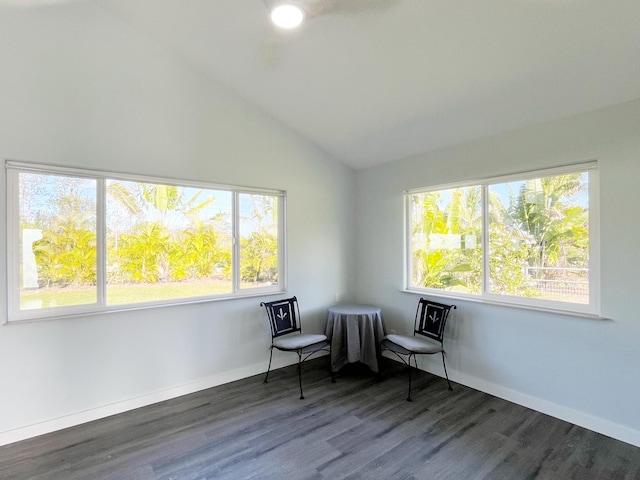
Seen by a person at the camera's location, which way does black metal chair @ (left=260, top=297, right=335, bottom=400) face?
facing the viewer and to the right of the viewer

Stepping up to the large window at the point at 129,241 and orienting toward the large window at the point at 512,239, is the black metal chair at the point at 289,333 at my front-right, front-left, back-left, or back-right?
front-left

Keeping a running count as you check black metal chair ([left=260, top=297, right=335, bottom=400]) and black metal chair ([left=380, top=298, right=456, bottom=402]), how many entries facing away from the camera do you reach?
0

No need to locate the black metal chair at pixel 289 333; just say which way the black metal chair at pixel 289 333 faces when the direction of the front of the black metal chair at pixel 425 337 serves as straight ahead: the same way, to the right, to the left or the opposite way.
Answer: to the left

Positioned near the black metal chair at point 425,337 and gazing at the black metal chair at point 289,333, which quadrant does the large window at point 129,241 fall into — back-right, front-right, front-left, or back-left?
front-left

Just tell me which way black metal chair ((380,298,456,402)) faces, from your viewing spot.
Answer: facing the viewer and to the left of the viewer

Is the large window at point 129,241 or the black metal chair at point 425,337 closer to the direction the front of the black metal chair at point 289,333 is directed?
the black metal chair

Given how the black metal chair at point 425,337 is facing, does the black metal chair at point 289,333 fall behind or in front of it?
in front

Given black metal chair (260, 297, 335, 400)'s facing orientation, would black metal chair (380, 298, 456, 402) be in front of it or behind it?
in front

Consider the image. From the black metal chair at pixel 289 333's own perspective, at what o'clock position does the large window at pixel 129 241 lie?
The large window is roughly at 4 o'clock from the black metal chair.
